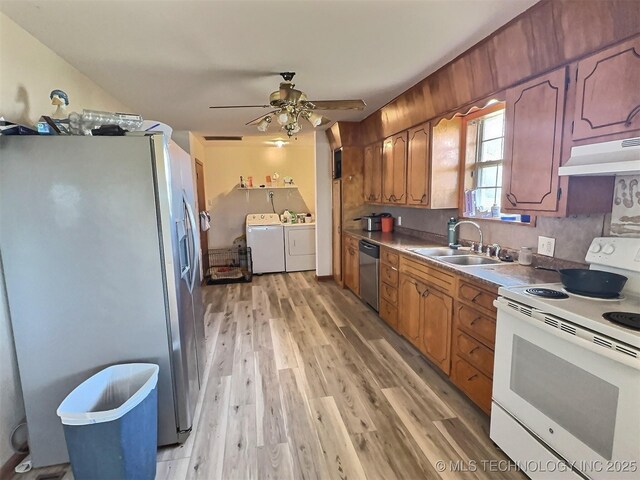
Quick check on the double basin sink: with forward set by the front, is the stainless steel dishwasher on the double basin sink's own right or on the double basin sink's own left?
on the double basin sink's own right

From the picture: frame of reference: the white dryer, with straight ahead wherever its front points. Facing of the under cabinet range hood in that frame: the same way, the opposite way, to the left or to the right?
to the right

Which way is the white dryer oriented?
toward the camera

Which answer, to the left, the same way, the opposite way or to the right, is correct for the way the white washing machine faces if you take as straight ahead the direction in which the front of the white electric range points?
to the left

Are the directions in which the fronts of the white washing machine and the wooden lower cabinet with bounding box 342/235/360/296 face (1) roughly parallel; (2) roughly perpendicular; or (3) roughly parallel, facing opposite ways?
roughly perpendicular

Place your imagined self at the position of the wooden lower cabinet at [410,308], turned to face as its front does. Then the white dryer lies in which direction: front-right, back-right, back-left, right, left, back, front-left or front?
right

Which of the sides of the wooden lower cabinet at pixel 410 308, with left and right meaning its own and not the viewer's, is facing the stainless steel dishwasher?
right

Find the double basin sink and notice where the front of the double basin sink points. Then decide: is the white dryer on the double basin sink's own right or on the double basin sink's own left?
on the double basin sink's own right

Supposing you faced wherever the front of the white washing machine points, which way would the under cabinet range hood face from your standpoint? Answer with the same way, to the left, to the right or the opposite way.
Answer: to the right

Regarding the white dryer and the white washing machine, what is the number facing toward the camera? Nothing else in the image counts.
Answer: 2

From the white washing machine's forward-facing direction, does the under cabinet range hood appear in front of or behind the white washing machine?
in front

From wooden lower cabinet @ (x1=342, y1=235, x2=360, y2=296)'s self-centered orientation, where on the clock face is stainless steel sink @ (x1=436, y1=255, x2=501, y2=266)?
The stainless steel sink is roughly at 8 o'clock from the wooden lower cabinet.

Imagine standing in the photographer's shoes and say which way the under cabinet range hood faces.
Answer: facing the viewer and to the left of the viewer

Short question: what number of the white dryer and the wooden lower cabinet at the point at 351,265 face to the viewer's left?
1

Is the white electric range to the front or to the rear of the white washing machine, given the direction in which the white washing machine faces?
to the front
